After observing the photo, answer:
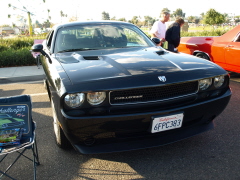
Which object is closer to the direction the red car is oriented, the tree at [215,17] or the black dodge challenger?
the black dodge challenger

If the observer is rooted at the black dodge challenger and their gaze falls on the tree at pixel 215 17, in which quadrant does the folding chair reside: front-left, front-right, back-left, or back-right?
back-left

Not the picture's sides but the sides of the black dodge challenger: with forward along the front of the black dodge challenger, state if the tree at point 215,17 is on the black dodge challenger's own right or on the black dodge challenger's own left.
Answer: on the black dodge challenger's own left

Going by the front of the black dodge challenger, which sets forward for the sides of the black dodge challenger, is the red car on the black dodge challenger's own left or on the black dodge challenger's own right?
on the black dodge challenger's own left

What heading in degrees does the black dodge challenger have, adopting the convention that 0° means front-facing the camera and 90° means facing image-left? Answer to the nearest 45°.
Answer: approximately 315°
